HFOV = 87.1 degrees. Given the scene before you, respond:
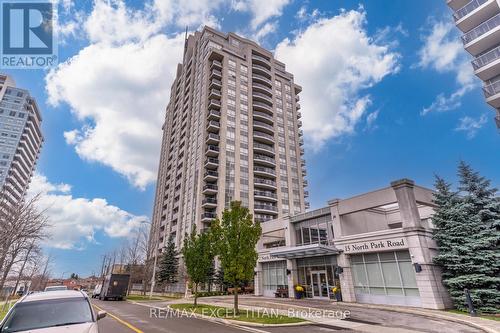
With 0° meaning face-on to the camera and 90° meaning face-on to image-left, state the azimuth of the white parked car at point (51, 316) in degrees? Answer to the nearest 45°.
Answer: approximately 0°

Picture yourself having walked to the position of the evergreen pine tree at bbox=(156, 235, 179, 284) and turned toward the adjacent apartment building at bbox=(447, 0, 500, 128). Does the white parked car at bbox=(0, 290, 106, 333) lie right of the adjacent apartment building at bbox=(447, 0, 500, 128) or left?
right

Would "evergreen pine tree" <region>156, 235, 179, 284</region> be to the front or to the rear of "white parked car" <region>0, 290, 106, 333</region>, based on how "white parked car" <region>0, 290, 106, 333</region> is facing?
to the rear

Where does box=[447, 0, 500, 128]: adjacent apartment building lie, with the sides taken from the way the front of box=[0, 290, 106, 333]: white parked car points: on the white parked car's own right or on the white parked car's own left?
on the white parked car's own left
